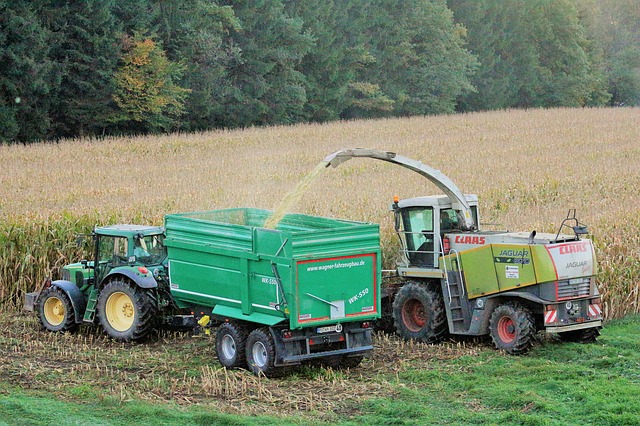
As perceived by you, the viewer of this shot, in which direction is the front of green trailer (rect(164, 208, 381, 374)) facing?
facing away from the viewer and to the left of the viewer

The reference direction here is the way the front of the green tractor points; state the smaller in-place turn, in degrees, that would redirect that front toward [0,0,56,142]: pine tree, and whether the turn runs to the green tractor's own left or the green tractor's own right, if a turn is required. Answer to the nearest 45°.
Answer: approximately 45° to the green tractor's own right

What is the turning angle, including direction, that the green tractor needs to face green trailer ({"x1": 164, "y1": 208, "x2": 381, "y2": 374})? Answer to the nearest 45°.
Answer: approximately 180°

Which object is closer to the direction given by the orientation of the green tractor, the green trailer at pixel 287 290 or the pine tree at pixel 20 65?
the pine tree

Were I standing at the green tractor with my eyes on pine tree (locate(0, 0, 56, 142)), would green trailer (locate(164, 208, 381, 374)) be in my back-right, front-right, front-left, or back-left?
back-right

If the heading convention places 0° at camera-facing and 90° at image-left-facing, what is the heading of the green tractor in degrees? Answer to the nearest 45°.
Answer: approximately 135°

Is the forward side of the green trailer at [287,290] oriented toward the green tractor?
yes
